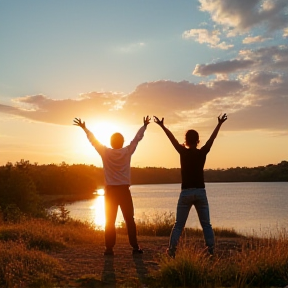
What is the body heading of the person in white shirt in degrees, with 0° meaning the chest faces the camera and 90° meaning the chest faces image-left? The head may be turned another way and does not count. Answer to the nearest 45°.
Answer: approximately 180°

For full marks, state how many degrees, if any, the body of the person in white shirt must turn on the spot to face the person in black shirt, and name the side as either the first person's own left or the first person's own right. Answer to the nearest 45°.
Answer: approximately 135° to the first person's own right

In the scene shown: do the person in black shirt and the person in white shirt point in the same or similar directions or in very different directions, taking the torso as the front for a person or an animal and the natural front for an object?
same or similar directions

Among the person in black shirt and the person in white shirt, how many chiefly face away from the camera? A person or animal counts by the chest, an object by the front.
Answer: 2

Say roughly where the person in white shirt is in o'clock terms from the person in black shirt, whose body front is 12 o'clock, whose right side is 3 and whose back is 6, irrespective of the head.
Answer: The person in white shirt is roughly at 10 o'clock from the person in black shirt.

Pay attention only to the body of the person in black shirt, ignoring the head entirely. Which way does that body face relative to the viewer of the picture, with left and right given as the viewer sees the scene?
facing away from the viewer
